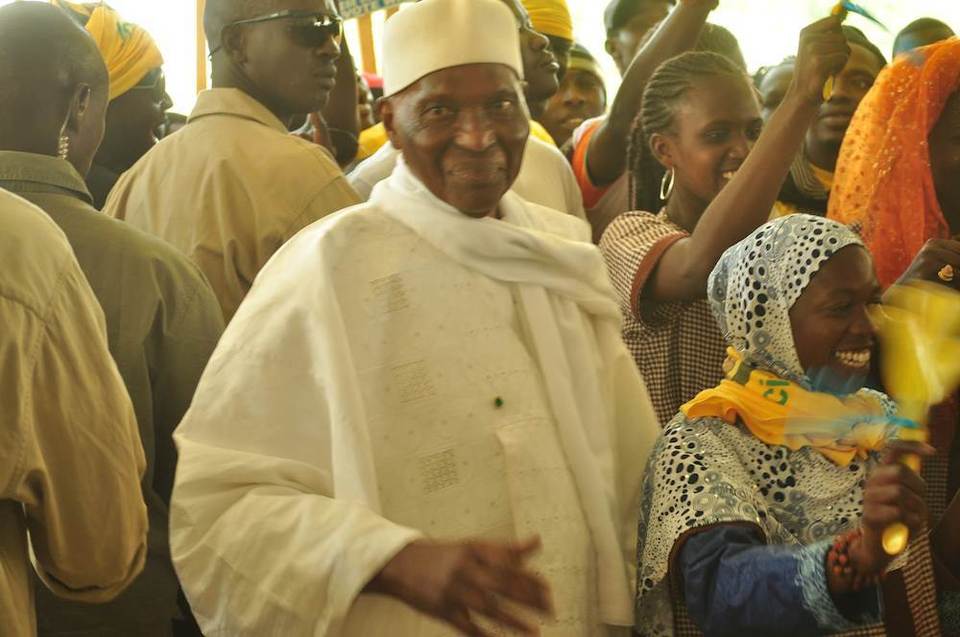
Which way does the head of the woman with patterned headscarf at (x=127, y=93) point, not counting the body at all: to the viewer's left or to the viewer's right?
to the viewer's right

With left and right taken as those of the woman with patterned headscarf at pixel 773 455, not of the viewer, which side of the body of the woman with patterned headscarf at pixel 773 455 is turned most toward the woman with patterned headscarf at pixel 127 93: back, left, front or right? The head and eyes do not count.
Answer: back

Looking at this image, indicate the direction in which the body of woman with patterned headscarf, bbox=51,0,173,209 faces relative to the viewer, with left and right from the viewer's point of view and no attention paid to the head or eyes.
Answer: facing to the right of the viewer

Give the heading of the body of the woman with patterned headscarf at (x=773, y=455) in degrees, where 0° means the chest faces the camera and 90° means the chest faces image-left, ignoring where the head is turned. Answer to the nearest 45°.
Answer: approximately 315°
